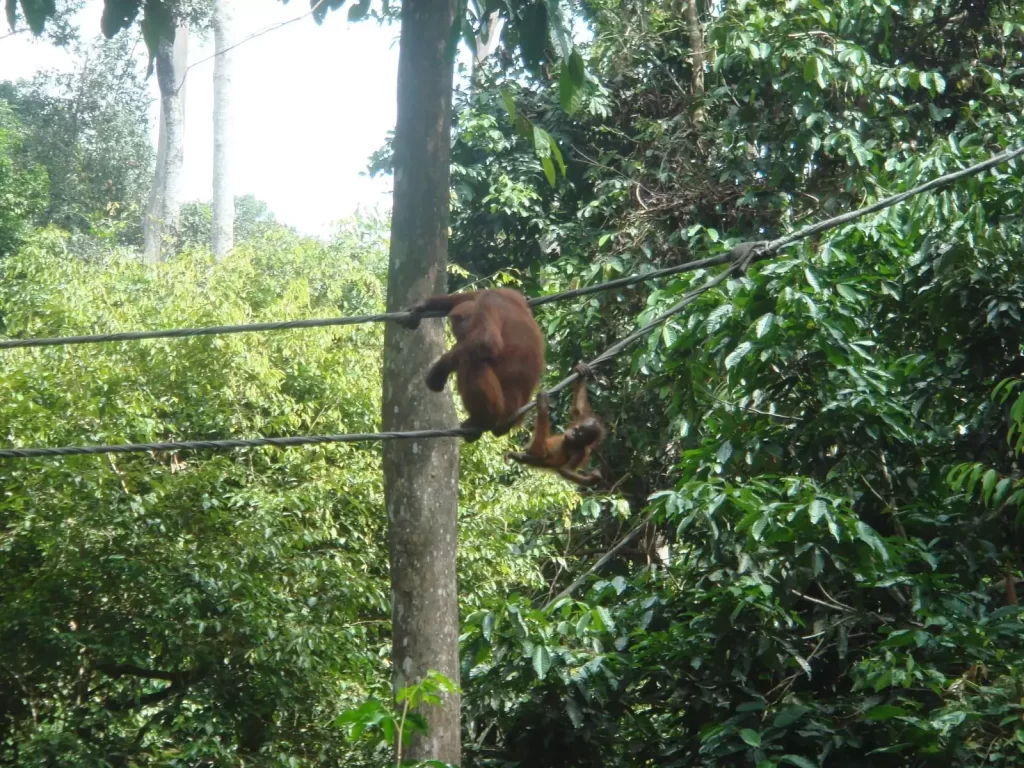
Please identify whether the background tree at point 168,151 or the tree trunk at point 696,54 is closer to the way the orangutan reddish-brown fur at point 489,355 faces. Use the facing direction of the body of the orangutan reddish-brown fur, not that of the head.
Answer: the background tree

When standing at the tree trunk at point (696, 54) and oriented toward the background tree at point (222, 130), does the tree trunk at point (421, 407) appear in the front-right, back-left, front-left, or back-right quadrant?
back-left

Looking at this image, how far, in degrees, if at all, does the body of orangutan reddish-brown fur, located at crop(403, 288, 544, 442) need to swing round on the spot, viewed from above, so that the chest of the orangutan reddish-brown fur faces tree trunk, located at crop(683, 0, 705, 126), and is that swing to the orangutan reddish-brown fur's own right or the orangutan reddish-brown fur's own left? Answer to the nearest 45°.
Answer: approximately 90° to the orangutan reddish-brown fur's own right
